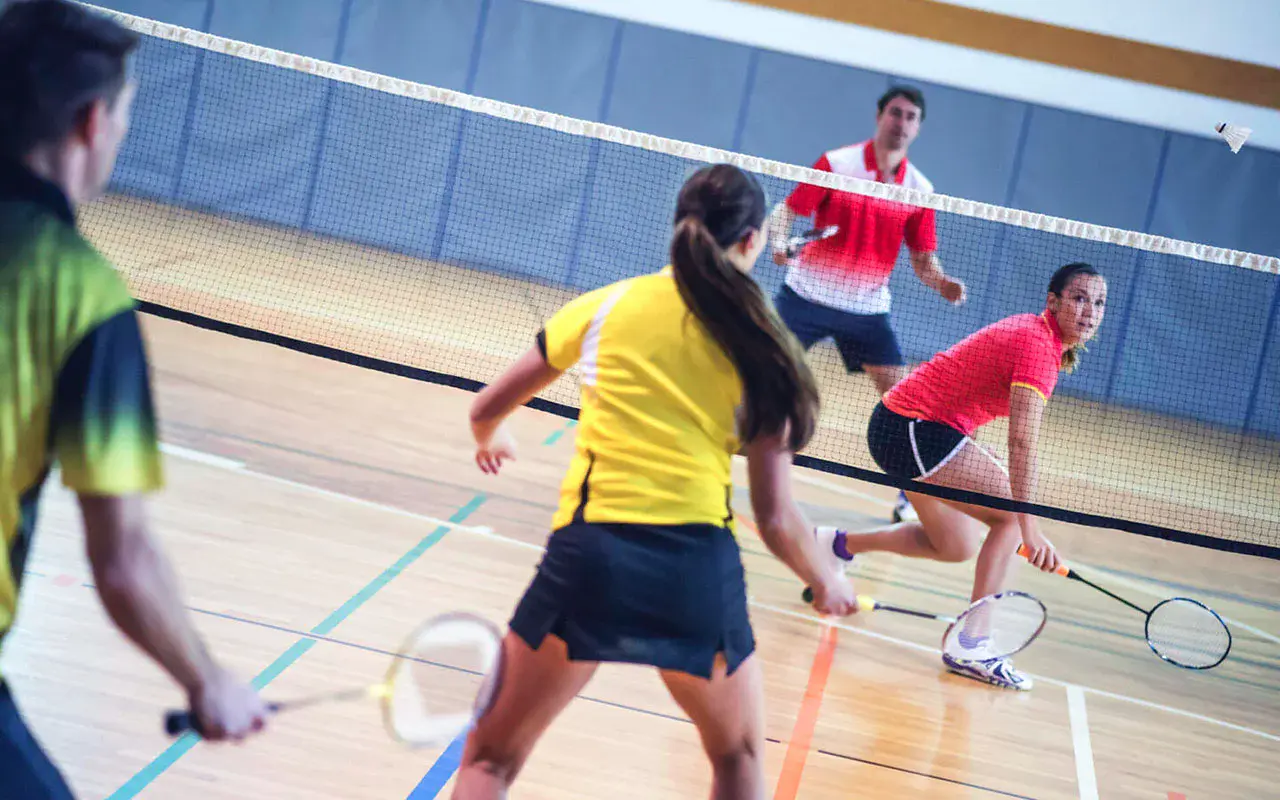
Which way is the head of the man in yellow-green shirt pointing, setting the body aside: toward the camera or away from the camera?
away from the camera

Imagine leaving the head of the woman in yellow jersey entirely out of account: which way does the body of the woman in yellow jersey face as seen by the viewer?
away from the camera

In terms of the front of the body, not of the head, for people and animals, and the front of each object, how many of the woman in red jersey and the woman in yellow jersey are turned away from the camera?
1

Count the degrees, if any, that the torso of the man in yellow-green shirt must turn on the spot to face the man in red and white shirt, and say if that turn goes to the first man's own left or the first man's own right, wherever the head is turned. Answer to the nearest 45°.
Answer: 0° — they already face them

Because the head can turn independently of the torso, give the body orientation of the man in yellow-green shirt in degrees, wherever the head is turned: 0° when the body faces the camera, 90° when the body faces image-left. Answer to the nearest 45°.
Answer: approximately 225°

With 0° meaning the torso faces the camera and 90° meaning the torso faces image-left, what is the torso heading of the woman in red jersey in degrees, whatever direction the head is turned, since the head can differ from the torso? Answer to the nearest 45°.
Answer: approximately 270°

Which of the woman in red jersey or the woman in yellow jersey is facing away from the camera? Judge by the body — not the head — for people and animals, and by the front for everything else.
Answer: the woman in yellow jersey

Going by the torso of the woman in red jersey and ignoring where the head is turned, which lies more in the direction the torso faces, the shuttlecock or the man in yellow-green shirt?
the shuttlecock

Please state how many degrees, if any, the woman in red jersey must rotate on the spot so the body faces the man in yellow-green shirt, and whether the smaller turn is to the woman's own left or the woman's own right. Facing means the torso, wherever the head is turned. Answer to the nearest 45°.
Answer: approximately 90° to the woman's own right

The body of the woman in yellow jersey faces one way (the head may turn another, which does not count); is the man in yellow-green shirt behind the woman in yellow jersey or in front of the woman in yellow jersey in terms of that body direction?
behind

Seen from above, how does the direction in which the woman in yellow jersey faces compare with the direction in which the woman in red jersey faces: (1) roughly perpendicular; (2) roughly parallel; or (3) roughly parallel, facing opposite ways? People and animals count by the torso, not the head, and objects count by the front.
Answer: roughly perpendicular
